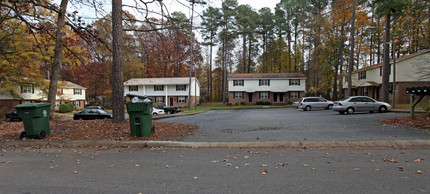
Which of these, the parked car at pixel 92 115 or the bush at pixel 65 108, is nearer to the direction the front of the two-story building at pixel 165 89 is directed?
the parked car

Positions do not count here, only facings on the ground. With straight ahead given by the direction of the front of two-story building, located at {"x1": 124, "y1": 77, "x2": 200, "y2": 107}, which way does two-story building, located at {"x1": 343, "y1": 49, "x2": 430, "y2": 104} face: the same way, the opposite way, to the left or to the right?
to the right

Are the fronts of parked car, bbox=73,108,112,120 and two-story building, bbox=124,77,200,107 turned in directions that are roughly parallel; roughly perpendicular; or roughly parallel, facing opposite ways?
roughly perpendicular

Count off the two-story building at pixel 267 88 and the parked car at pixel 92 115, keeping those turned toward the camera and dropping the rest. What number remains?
1

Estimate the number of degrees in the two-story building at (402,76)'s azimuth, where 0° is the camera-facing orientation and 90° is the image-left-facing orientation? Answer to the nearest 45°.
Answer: approximately 45°

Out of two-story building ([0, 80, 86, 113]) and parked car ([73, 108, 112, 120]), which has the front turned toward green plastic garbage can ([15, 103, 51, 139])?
the two-story building

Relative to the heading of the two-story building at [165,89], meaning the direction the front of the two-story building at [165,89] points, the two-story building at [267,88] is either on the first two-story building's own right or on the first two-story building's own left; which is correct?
on the first two-story building's own left

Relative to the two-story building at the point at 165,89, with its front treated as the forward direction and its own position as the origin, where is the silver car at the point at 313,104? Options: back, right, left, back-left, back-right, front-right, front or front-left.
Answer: front-left

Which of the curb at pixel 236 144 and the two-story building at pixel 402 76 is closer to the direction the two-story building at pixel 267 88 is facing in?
the curb

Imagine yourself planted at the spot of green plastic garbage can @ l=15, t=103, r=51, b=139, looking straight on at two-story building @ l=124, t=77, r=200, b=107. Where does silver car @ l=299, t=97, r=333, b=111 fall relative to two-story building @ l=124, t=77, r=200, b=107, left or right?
right

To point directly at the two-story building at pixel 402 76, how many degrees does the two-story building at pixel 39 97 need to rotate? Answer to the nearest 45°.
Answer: approximately 45° to its left
